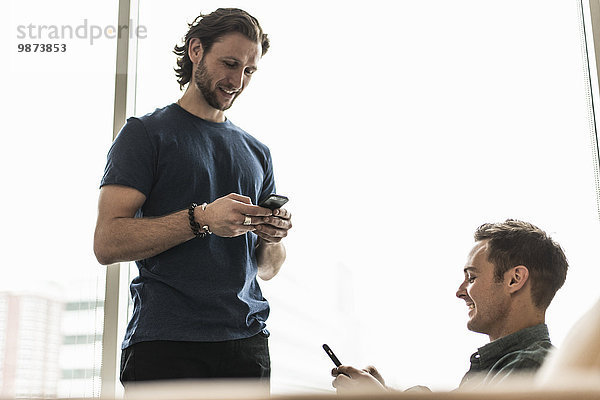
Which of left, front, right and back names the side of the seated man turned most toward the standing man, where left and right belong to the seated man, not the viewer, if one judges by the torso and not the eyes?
front

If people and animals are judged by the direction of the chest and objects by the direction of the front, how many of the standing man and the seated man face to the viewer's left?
1

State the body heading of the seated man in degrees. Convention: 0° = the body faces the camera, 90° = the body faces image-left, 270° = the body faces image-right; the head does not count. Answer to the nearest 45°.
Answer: approximately 90°

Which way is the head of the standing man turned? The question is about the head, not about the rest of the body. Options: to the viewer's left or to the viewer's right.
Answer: to the viewer's right

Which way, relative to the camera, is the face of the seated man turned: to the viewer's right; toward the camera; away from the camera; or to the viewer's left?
to the viewer's left

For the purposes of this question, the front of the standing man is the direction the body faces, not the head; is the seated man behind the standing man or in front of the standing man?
in front

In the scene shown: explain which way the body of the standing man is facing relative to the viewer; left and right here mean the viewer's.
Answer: facing the viewer and to the right of the viewer
